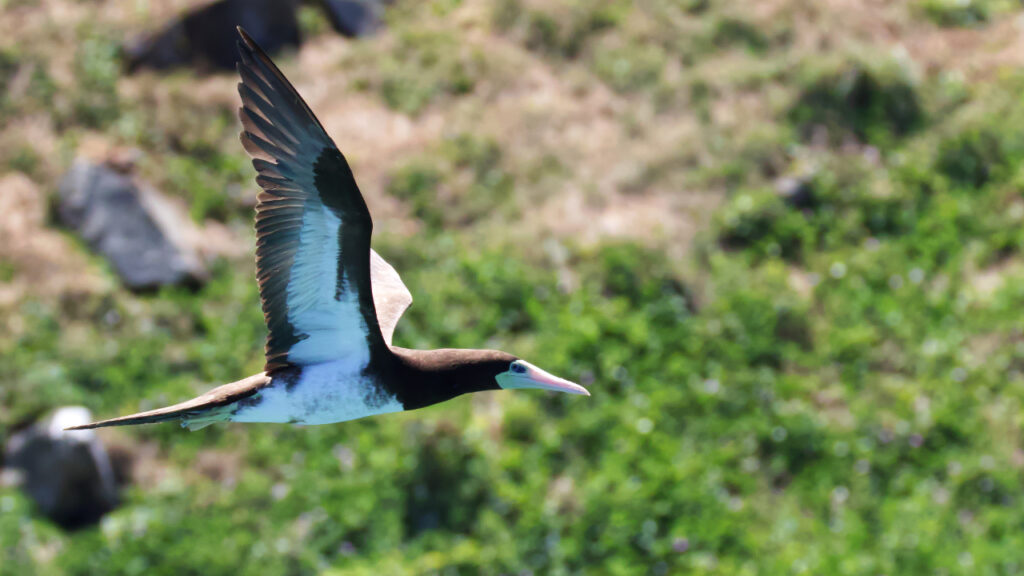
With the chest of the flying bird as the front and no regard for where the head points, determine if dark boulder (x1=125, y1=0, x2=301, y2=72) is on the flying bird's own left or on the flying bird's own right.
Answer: on the flying bird's own left

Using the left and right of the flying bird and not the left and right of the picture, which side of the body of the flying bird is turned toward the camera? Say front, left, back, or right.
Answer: right

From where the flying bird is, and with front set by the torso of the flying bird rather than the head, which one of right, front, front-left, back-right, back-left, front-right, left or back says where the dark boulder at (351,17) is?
left

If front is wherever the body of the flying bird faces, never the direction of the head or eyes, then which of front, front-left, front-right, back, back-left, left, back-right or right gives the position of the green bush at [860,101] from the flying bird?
front-left

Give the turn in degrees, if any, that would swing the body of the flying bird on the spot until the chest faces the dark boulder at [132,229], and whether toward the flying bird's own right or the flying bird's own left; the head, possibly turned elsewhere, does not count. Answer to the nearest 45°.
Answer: approximately 90° to the flying bird's own left

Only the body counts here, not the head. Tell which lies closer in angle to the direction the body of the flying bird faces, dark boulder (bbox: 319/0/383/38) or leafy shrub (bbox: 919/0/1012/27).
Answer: the leafy shrub

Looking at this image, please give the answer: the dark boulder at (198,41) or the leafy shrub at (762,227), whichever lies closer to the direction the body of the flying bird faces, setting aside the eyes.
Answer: the leafy shrub

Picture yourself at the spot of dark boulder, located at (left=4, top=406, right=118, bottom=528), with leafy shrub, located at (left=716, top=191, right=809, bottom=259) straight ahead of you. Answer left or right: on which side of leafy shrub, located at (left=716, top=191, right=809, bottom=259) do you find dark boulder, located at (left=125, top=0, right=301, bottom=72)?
left
